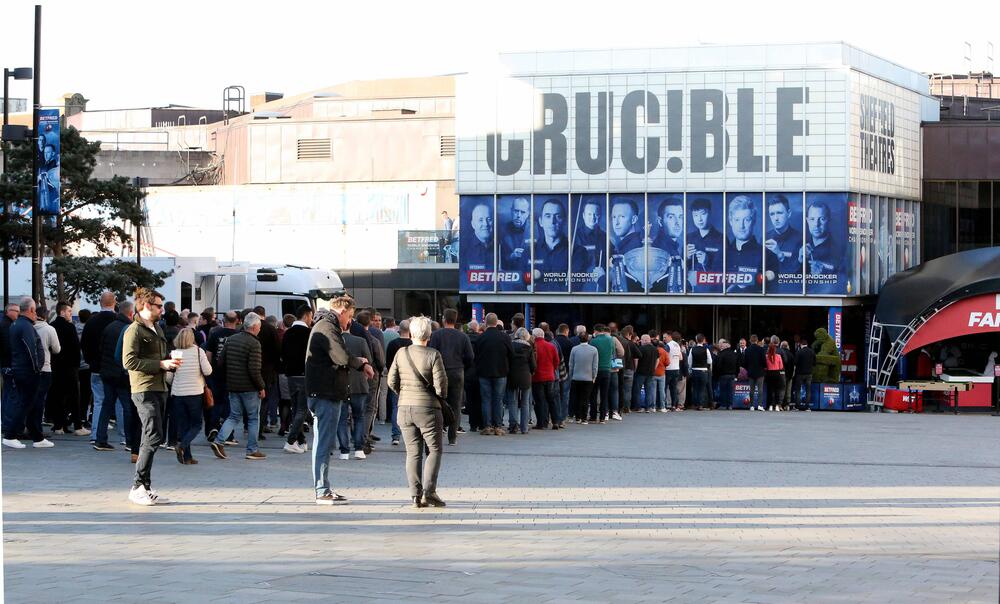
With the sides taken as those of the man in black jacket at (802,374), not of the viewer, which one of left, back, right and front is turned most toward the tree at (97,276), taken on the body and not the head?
left

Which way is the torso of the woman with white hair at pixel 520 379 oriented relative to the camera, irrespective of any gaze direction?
away from the camera

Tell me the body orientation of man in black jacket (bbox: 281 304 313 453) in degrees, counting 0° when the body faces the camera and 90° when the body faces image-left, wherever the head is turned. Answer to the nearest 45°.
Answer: approximately 225°

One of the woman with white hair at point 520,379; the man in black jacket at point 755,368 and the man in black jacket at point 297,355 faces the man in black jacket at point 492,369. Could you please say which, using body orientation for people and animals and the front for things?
the man in black jacket at point 297,355

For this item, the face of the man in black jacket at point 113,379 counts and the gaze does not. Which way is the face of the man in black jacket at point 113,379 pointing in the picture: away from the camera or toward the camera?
away from the camera

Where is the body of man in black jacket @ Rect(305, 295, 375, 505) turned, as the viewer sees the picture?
to the viewer's right

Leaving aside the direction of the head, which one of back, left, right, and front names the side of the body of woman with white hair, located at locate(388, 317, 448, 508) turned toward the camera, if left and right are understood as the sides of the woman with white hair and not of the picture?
back

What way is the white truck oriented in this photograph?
to the viewer's right
